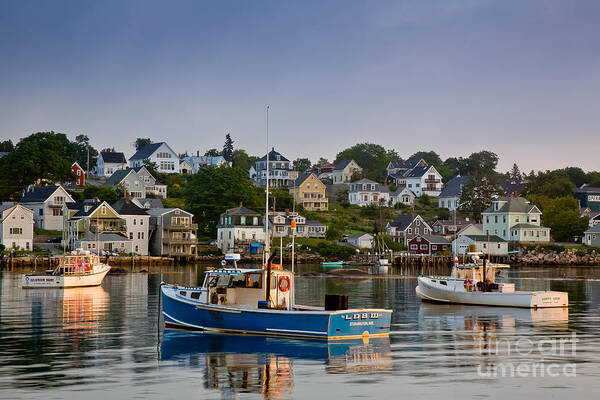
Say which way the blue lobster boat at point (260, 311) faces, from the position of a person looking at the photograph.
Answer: facing away from the viewer and to the left of the viewer
